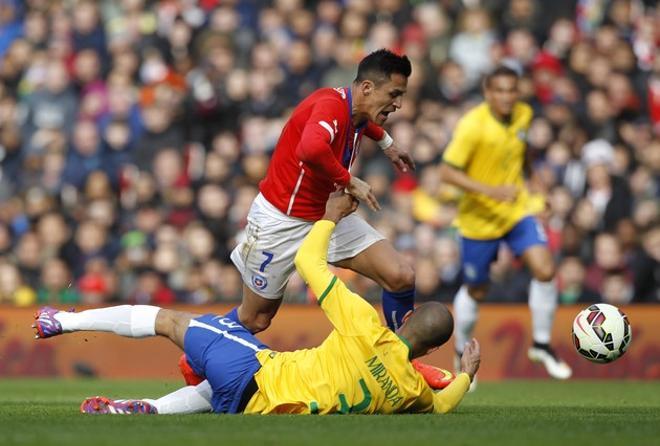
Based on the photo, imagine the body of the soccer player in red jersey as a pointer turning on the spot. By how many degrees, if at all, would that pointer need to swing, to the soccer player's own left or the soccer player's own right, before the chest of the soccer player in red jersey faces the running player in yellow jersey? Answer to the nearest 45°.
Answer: approximately 45° to the soccer player's own left

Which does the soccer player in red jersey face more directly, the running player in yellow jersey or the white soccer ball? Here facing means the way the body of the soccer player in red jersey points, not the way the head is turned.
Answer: the white soccer ball

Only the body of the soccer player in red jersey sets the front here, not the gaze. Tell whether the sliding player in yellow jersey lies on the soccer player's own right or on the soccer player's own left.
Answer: on the soccer player's own right

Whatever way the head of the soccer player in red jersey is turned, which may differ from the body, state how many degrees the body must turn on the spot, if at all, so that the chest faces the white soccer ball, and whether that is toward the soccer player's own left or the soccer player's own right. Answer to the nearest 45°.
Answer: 0° — they already face it

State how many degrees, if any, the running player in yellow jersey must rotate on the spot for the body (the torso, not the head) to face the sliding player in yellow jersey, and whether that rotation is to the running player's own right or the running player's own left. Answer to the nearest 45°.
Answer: approximately 45° to the running player's own right

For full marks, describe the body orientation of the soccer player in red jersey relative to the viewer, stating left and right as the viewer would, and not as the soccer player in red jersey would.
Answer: facing to the right of the viewer
